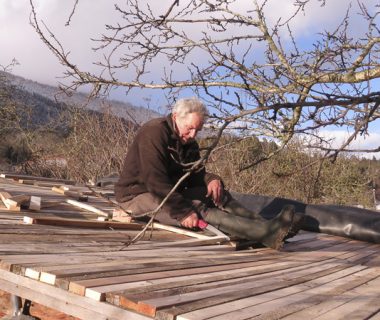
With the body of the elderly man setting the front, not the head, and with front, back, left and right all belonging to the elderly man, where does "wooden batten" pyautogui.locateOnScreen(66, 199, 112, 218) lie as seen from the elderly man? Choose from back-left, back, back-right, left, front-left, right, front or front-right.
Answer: back

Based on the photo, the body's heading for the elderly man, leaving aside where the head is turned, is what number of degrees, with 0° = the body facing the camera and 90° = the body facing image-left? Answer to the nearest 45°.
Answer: approximately 315°

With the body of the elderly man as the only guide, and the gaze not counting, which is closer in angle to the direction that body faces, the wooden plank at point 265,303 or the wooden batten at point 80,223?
the wooden plank

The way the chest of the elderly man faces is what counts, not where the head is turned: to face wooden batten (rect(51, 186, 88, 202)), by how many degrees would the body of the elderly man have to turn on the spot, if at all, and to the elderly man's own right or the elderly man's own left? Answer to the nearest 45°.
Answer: approximately 180°

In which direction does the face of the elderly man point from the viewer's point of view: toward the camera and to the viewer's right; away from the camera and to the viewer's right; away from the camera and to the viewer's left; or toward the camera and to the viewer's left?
toward the camera and to the viewer's right

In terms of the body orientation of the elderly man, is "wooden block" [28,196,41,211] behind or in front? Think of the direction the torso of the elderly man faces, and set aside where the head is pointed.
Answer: behind

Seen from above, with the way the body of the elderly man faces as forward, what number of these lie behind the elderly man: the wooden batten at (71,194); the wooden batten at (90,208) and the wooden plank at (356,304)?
2

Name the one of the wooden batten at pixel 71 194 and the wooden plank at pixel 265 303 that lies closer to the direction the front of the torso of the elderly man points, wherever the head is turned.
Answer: the wooden plank

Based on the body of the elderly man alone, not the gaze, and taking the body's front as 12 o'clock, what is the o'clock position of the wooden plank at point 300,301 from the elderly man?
The wooden plank is roughly at 1 o'clock from the elderly man.
